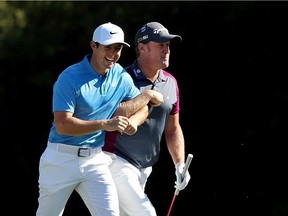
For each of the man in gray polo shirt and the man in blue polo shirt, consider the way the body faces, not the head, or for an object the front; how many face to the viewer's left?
0

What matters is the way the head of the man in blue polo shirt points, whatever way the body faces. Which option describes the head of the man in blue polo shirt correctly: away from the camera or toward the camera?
toward the camera

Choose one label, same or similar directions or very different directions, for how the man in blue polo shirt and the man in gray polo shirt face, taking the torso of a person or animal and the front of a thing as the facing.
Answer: same or similar directions

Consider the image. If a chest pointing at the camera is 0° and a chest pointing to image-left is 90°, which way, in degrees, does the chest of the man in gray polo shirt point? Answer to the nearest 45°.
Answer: approximately 315°

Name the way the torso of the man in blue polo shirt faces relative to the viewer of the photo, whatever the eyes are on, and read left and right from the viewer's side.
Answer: facing the viewer and to the right of the viewer

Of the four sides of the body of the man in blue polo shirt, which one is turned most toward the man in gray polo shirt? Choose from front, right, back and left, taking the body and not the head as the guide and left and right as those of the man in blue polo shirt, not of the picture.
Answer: left

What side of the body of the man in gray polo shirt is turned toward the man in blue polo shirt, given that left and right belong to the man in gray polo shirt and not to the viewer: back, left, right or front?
right
